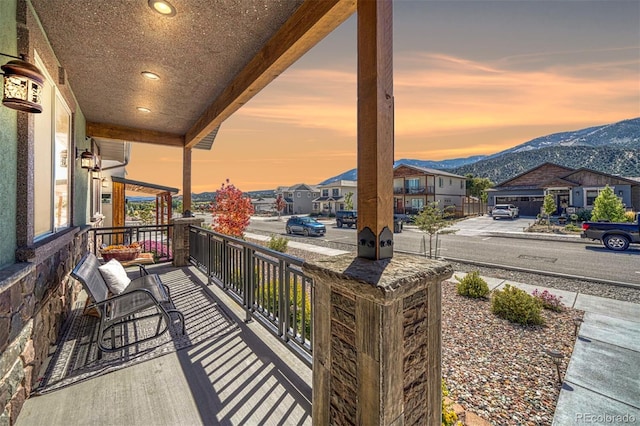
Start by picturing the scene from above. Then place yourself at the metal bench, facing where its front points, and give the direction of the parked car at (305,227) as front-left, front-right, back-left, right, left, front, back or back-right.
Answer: front-left

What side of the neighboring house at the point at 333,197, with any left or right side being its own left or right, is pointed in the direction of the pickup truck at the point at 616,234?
left

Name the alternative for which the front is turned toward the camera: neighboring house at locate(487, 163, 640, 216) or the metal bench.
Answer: the neighboring house

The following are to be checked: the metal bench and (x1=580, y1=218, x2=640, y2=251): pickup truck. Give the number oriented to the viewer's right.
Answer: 2

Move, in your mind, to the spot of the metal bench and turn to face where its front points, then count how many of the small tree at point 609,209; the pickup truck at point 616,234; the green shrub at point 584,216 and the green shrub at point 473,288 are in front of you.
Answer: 4

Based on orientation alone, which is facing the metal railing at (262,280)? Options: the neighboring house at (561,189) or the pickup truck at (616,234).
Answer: the neighboring house

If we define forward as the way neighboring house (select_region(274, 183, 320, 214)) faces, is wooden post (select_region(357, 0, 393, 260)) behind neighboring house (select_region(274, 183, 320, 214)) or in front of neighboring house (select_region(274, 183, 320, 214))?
in front

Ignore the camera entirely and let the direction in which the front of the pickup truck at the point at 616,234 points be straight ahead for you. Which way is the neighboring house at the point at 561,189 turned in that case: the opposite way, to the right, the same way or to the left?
to the right

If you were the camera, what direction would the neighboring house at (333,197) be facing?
facing the viewer and to the left of the viewer

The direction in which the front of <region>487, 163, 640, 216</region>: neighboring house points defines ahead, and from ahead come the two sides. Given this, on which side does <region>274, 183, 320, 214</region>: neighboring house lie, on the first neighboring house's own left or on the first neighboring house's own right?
on the first neighboring house's own right

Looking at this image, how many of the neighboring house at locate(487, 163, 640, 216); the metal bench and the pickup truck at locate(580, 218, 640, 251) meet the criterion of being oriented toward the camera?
1

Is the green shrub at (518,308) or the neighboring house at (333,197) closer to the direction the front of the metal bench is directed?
the green shrub

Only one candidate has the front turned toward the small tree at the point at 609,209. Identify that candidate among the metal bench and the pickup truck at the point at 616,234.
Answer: the metal bench

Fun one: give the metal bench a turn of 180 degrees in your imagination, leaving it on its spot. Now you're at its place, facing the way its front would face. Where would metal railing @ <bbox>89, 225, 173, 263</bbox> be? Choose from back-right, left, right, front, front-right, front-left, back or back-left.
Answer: right

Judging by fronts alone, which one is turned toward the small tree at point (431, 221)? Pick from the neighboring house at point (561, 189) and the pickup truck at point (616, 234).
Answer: the neighboring house

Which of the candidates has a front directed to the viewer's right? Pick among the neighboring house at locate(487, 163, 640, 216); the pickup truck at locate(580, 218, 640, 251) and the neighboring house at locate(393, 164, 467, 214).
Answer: the pickup truck

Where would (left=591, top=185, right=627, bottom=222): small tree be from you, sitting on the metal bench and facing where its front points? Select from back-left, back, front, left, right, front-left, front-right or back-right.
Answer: front

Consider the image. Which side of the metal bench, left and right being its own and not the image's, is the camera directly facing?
right

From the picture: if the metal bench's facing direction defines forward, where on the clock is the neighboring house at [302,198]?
The neighboring house is roughly at 10 o'clock from the metal bench.

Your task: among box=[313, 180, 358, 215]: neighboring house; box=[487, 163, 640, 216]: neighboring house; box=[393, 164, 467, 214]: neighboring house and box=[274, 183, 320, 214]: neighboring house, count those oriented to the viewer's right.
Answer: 0

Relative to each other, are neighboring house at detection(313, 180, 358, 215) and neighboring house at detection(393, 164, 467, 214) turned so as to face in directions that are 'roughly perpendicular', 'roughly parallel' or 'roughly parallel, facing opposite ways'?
roughly parallel

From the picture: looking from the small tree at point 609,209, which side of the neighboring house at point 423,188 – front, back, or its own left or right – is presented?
left

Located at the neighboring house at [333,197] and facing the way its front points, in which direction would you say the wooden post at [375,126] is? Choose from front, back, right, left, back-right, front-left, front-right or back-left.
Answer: front-left

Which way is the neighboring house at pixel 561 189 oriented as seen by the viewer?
toward the camera

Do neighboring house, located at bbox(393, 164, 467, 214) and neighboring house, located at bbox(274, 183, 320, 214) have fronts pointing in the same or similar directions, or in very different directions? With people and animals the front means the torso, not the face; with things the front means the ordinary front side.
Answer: same or similar directions

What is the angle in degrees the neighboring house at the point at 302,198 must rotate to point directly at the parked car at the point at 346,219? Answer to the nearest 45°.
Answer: approximately 45° to its left
